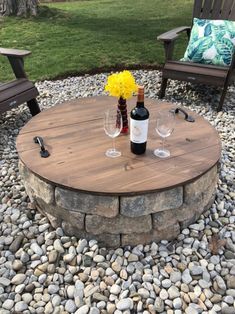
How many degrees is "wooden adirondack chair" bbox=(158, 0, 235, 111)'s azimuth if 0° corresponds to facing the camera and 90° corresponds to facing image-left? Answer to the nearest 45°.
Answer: approximately 45°

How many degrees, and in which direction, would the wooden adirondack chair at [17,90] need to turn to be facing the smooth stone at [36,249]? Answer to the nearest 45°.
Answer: approximately 45° to its right

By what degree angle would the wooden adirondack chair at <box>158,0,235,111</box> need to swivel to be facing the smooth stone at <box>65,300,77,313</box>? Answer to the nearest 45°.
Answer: approximately 45° to its left

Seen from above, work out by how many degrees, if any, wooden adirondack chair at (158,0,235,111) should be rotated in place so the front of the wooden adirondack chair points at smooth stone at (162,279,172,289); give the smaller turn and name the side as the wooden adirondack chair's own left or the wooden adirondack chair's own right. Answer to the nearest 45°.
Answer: approximately 45° to the wooden adirondack chair's own left

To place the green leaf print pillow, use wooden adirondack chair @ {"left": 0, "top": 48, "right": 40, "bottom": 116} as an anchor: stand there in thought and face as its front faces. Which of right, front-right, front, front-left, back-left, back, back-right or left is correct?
front-left

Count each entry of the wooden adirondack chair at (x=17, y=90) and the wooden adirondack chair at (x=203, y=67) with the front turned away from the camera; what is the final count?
0

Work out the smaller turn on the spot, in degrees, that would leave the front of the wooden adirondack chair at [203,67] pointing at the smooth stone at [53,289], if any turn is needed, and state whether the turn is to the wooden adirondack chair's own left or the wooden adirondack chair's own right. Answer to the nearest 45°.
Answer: approximately 45° to the wooden adirondack chair's own left

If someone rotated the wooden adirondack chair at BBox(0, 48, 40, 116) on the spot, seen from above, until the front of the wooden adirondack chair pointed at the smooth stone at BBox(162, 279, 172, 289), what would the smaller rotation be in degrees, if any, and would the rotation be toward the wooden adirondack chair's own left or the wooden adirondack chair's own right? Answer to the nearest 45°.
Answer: approximately 45° to the wooden adirondack chair's own right

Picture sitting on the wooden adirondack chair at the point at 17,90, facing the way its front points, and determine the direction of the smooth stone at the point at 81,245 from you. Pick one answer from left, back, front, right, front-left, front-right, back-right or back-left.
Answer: front-right

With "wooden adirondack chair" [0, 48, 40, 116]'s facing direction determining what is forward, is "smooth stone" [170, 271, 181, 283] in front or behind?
in front

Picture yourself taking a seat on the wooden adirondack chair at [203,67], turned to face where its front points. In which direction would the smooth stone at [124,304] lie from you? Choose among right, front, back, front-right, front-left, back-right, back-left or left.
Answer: front-left

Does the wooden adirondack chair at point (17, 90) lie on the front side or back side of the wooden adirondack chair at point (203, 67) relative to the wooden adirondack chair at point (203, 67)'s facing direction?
on the front side

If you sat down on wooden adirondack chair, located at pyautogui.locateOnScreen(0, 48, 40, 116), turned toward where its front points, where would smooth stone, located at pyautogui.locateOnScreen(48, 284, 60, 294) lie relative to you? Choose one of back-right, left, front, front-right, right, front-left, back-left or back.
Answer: front-right

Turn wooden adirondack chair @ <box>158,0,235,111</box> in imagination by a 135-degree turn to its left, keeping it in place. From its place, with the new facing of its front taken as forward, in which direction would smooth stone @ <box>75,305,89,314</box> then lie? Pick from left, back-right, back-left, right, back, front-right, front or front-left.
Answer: right

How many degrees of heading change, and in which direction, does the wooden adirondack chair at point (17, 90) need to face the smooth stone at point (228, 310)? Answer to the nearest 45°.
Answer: approximately 45° to its right

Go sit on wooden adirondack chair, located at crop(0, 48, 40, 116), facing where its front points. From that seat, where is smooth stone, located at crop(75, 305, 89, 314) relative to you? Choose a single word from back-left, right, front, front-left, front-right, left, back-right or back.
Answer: front-right

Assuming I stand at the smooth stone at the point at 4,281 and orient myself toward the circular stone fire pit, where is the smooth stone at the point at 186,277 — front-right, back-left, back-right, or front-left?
front-right

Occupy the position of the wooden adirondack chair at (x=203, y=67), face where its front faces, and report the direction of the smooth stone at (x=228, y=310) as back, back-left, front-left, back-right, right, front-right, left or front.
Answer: front-left

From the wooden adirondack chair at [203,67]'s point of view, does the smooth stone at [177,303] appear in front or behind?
in front

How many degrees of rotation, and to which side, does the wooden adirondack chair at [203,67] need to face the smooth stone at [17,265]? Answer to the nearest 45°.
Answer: approximately 45° to its left

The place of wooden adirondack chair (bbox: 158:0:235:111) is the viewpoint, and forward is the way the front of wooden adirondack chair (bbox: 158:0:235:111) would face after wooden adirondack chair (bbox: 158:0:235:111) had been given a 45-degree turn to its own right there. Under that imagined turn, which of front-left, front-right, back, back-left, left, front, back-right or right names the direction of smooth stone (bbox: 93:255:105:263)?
left
